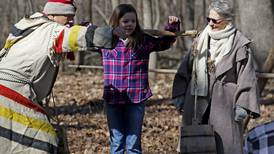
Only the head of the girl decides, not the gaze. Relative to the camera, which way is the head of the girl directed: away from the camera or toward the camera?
toward the camera

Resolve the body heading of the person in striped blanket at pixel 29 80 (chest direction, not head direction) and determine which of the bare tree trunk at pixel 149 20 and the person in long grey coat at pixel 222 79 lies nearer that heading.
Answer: the person in long grey coat

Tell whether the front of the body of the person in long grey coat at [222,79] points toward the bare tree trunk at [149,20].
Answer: no

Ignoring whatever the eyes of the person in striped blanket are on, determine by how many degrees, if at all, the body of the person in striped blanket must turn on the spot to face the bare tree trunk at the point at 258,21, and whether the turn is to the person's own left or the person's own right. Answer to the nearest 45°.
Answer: approximately 45° to the person's own left

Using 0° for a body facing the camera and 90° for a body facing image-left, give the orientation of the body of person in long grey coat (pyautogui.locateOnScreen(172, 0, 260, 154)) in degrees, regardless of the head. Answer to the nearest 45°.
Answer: approximately 45°

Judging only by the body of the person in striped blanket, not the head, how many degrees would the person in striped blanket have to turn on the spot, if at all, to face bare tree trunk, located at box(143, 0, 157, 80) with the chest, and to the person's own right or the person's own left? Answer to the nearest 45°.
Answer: approximately 90° to the person's own left

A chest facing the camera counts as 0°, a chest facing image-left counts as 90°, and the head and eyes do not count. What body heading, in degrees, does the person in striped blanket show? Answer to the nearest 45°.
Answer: approximately 270°

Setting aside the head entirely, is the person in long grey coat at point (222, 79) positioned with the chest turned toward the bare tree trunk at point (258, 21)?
no

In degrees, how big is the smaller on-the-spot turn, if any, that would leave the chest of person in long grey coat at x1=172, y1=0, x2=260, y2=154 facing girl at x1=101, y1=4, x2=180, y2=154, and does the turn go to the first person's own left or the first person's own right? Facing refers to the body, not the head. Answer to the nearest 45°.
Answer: approximately 45° to the first person's own right

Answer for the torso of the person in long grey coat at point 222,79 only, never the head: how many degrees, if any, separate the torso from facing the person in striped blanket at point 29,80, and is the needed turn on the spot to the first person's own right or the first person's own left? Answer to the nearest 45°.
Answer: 0° — they already face them

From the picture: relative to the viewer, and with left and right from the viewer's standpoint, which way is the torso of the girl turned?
facing the viewer

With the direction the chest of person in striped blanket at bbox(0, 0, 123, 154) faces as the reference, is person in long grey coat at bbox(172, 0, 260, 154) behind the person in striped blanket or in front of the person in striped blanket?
in front
